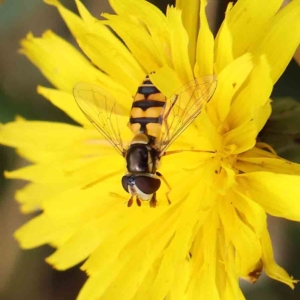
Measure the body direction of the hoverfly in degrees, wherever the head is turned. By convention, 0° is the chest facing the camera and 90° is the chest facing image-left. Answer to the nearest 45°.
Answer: approximately 0°
